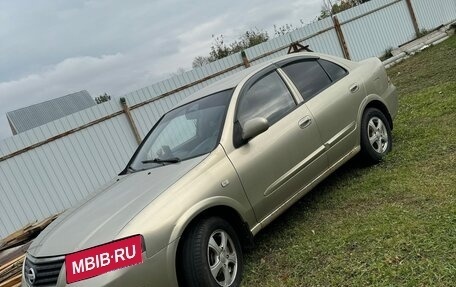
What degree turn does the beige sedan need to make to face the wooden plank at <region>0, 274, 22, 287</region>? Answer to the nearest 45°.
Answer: approximately 45° to its right

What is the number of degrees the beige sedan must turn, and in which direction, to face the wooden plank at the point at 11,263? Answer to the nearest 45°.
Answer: approximately 45° to its right

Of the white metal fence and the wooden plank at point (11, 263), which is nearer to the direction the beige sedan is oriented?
the wooden plank

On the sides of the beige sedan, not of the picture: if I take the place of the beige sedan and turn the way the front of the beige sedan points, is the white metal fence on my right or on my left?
on my right

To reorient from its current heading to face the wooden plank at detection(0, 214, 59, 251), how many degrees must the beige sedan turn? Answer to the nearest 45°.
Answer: approximately 90° to its right

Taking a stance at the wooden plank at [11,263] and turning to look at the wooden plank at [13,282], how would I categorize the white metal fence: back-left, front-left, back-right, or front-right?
back-left

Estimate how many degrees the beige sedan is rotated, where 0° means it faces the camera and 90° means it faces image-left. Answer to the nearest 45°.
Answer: approximately 45°

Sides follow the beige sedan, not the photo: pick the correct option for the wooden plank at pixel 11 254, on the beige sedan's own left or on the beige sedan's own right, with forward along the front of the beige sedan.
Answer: on the beige sedan's own right
